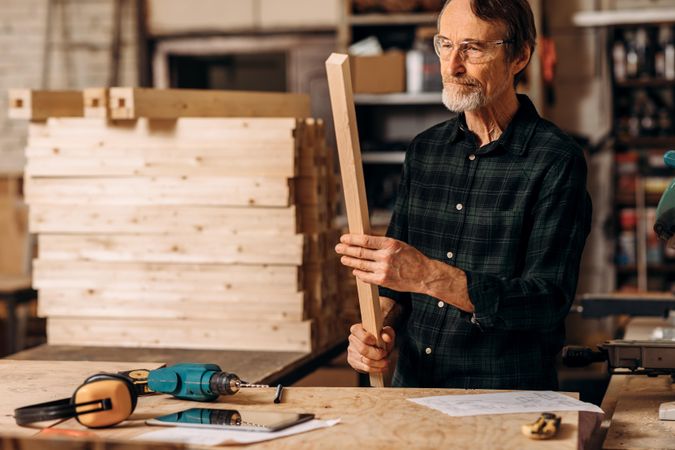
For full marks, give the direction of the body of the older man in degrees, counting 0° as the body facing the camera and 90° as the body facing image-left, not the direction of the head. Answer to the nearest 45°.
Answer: approximately 45°

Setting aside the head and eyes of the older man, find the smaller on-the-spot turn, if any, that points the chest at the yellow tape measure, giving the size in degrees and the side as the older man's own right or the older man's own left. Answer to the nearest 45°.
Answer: approximately 45° to the older man's own left

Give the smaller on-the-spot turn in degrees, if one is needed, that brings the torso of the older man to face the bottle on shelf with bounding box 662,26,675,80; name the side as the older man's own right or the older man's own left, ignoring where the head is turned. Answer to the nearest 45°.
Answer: approximately 135° to the older man's own right

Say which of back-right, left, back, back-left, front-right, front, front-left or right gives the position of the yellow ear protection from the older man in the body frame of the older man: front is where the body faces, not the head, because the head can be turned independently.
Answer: front

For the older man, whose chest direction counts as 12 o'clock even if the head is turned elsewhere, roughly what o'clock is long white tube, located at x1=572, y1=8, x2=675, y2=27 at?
The long white tube is roughly at 5 o'clock from the older man.

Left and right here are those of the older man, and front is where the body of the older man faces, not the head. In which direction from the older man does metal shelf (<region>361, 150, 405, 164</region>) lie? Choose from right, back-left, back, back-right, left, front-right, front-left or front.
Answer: back-right

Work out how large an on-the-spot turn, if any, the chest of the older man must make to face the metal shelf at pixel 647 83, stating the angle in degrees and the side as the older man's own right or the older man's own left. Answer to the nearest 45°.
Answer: approximately 135° to the older man's own right

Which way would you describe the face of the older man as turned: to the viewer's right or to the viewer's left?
to the viewer's left

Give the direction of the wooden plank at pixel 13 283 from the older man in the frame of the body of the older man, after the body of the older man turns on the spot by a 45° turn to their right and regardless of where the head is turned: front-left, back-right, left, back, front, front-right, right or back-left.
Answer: front-right

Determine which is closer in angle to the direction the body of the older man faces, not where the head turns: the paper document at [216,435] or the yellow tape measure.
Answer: the paper document

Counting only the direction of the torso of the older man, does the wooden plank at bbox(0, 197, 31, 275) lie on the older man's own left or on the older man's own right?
on the older man's own right

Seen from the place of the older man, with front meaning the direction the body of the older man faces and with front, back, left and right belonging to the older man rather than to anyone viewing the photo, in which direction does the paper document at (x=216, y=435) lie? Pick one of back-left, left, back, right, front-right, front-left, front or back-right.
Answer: front

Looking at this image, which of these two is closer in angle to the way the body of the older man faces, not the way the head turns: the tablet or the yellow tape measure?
the tablet
